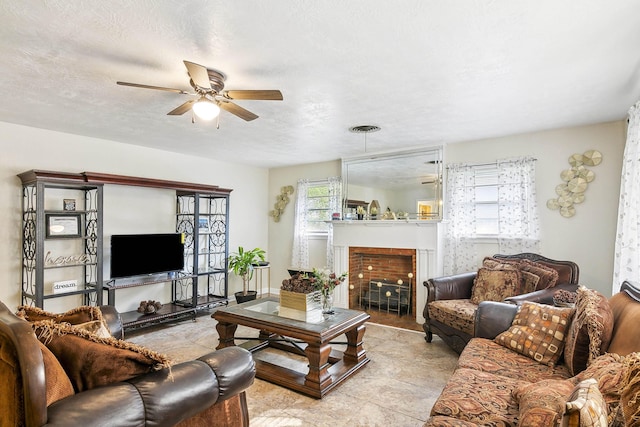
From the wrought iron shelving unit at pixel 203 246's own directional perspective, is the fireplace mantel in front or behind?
in front

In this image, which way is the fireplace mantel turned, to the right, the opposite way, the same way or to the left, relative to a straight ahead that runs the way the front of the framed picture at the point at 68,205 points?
to the right

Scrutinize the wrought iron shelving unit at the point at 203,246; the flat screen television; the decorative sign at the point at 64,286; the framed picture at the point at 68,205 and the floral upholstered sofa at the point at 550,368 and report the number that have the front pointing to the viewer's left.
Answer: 1

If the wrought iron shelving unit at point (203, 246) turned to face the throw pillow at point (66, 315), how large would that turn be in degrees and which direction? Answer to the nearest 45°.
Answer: approximately 45° to its right

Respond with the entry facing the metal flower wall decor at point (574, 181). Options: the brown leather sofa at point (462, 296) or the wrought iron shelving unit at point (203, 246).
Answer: the wrought iron shelving unit

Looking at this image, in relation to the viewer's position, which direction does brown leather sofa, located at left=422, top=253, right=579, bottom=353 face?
facing the viewer and to the left of the viewer

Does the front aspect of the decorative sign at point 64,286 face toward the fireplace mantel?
no

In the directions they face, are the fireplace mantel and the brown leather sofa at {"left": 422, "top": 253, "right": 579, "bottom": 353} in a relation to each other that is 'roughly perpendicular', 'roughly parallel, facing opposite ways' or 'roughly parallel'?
roughly parallel

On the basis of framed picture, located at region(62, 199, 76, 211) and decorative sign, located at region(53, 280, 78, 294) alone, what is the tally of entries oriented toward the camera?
2

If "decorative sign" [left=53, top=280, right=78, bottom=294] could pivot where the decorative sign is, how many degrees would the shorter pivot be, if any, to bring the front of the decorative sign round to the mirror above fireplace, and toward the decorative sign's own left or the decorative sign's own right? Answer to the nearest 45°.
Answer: approximately 90° to the decorative sign's own left

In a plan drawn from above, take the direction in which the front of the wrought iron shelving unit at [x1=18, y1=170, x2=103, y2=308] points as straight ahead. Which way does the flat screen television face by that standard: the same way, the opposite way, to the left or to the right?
the same way

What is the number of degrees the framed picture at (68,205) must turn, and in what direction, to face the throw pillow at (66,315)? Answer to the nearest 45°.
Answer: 0° — it already faces it

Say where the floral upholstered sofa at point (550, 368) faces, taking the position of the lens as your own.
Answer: facing to the left of the viewer

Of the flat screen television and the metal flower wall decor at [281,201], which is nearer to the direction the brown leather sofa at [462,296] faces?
the flat screen television

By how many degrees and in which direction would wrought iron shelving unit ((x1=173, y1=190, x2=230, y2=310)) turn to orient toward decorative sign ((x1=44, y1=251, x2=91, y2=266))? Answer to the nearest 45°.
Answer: approximately 90° to its right

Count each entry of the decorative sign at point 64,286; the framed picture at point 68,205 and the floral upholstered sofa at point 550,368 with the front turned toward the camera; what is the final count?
2

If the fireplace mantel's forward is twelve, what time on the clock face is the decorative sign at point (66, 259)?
The decorative sign is roughly at 1 o'clock from the fireplace mantel.

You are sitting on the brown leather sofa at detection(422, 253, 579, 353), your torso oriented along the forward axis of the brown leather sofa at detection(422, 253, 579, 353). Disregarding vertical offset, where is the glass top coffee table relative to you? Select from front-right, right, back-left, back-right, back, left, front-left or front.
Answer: front
